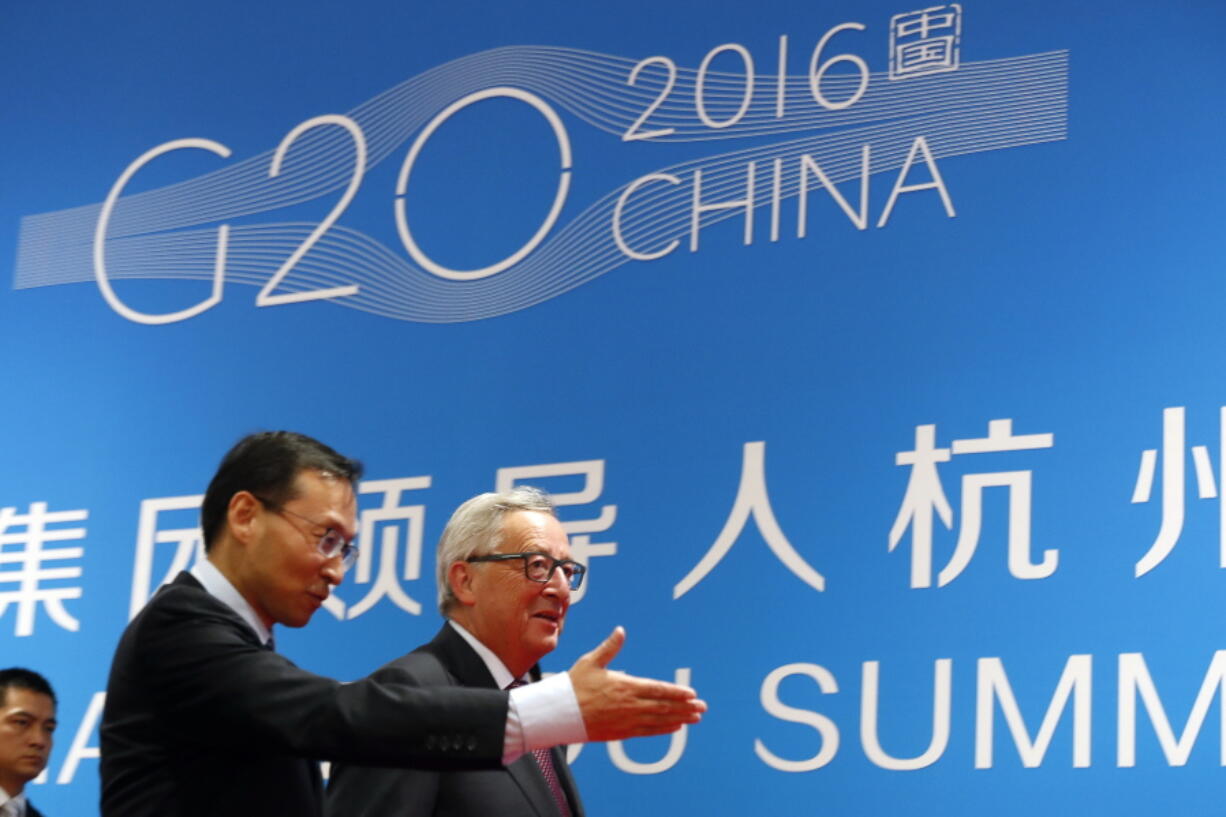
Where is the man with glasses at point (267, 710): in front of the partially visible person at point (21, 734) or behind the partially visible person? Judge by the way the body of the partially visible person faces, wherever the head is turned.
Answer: in front

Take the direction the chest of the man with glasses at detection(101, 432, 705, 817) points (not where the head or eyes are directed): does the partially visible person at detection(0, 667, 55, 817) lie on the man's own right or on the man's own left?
on the man's own left

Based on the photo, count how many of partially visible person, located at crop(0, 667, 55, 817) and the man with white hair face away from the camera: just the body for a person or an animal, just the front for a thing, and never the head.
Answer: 0

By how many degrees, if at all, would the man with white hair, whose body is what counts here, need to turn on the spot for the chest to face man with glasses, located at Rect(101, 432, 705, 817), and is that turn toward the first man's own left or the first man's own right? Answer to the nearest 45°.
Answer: approximately 45° to the first man's own right

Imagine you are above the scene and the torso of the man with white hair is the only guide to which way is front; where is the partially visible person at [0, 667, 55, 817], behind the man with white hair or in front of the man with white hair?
behind

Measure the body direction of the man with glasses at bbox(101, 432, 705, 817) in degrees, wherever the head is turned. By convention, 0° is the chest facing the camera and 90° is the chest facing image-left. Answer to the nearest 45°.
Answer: approximately 270°

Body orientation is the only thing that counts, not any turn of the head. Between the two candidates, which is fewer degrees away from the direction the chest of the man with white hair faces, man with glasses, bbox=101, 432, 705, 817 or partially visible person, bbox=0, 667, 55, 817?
the man with glasses

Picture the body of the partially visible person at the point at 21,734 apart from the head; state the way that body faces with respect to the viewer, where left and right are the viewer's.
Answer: facing the viewer and to the right of the viewer

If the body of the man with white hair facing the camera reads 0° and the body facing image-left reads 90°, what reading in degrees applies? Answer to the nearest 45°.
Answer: approximately 315°
